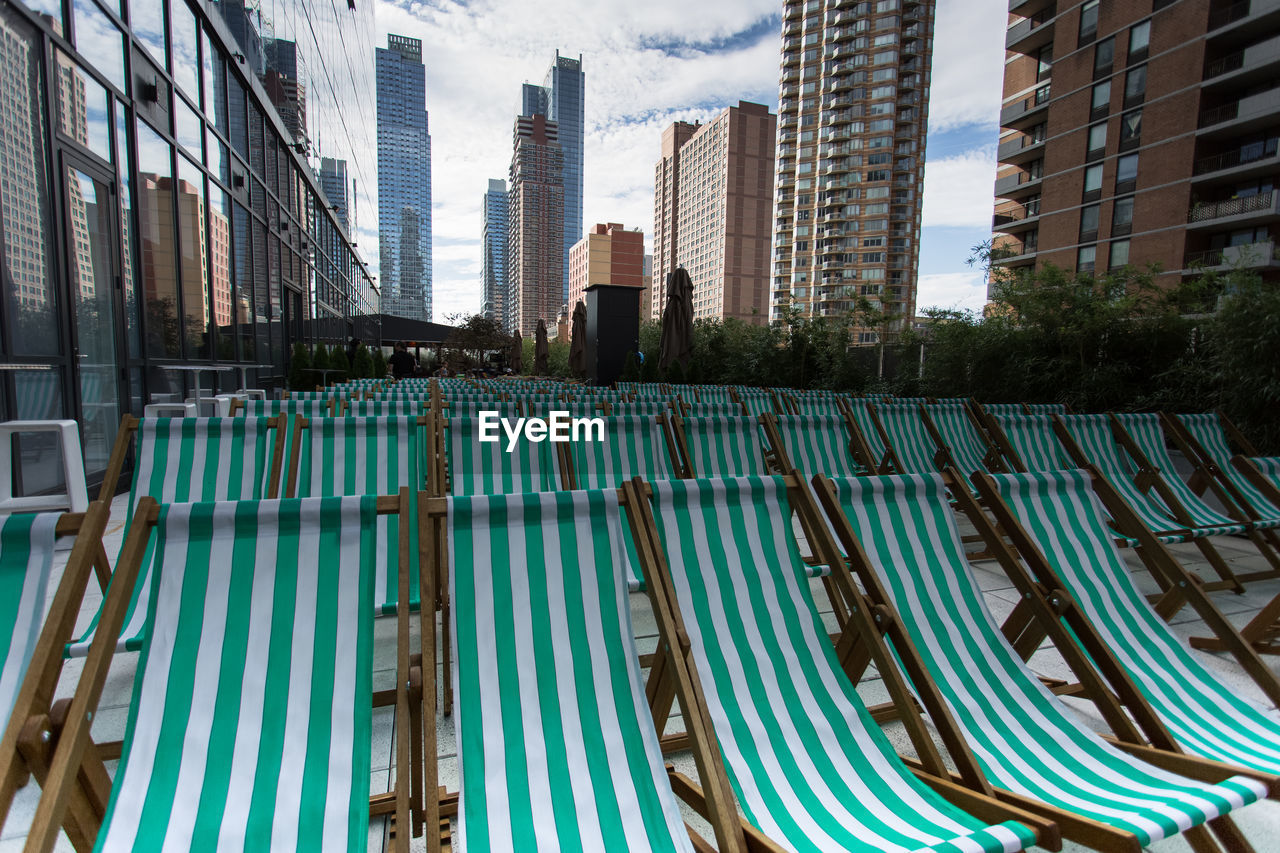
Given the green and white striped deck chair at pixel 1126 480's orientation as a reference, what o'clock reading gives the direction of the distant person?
The distant person is roughly at 5 o'clock from the green and white striped deck chair.

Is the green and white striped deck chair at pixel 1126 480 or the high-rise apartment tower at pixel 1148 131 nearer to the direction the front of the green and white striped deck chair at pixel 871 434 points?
the green and white striped deck chair

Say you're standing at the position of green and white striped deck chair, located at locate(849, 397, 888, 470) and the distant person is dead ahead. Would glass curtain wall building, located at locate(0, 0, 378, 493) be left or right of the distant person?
left

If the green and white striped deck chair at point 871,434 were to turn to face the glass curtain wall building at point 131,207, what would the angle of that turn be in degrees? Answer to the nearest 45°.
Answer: approximately 135° to its right

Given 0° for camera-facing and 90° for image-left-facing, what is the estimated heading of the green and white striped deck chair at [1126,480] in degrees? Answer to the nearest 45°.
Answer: approximately 315°

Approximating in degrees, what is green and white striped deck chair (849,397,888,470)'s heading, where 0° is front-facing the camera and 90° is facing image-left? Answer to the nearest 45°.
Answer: approximately 315°

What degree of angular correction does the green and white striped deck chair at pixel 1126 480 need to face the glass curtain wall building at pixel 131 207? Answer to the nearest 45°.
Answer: approximately 90° to its right

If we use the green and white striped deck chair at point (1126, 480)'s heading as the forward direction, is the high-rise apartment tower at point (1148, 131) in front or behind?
behind

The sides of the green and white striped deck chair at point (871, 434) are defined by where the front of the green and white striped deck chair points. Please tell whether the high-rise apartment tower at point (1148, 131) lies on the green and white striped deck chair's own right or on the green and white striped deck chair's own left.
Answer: on the green and white striped deck chair's own left

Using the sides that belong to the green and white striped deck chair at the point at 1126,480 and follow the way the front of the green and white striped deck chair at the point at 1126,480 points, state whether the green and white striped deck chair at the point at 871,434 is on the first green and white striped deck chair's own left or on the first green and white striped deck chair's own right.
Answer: on the first green and white striped deck chair's own right

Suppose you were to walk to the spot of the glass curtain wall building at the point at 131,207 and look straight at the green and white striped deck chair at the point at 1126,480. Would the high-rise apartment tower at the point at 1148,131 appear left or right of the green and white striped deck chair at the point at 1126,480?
left
